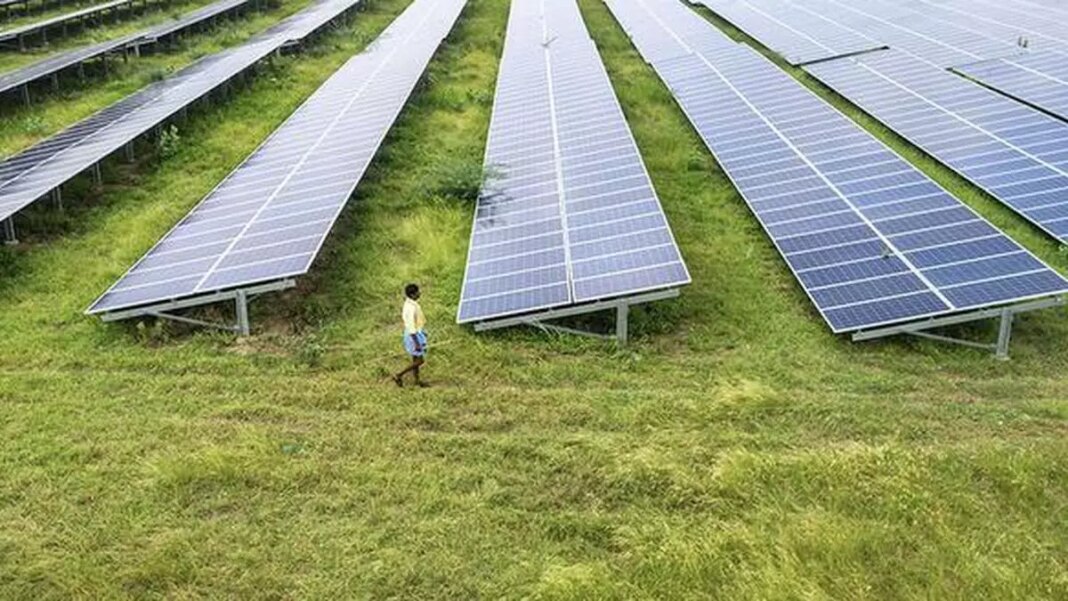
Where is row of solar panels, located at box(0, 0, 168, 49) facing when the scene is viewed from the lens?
facing away from the viewer and to the left of the viewer

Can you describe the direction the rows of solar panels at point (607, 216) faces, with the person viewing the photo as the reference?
facing to the left of the viewer

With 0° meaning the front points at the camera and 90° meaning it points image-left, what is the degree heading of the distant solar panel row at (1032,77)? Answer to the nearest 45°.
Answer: approximately 45°

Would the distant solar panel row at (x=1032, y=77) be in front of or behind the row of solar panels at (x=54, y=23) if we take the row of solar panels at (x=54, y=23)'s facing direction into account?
behind

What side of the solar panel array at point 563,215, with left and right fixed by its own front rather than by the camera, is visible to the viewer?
left

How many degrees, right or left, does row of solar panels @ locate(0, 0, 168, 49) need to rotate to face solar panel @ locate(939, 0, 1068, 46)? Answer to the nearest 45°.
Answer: approximately 180°

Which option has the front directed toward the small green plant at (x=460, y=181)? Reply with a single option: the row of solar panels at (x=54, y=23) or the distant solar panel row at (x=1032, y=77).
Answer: the distant solar panel row

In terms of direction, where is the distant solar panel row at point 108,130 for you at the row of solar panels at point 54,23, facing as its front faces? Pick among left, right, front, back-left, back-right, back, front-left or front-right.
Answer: back-left

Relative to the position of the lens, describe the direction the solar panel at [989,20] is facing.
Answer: facing the viewer and to the left of the viewer

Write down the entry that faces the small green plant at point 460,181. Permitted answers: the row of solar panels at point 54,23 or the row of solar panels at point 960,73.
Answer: the row of solar panels at point 960,73

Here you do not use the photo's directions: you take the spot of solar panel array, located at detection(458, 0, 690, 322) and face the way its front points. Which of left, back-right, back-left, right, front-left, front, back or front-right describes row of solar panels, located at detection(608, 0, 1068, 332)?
back
